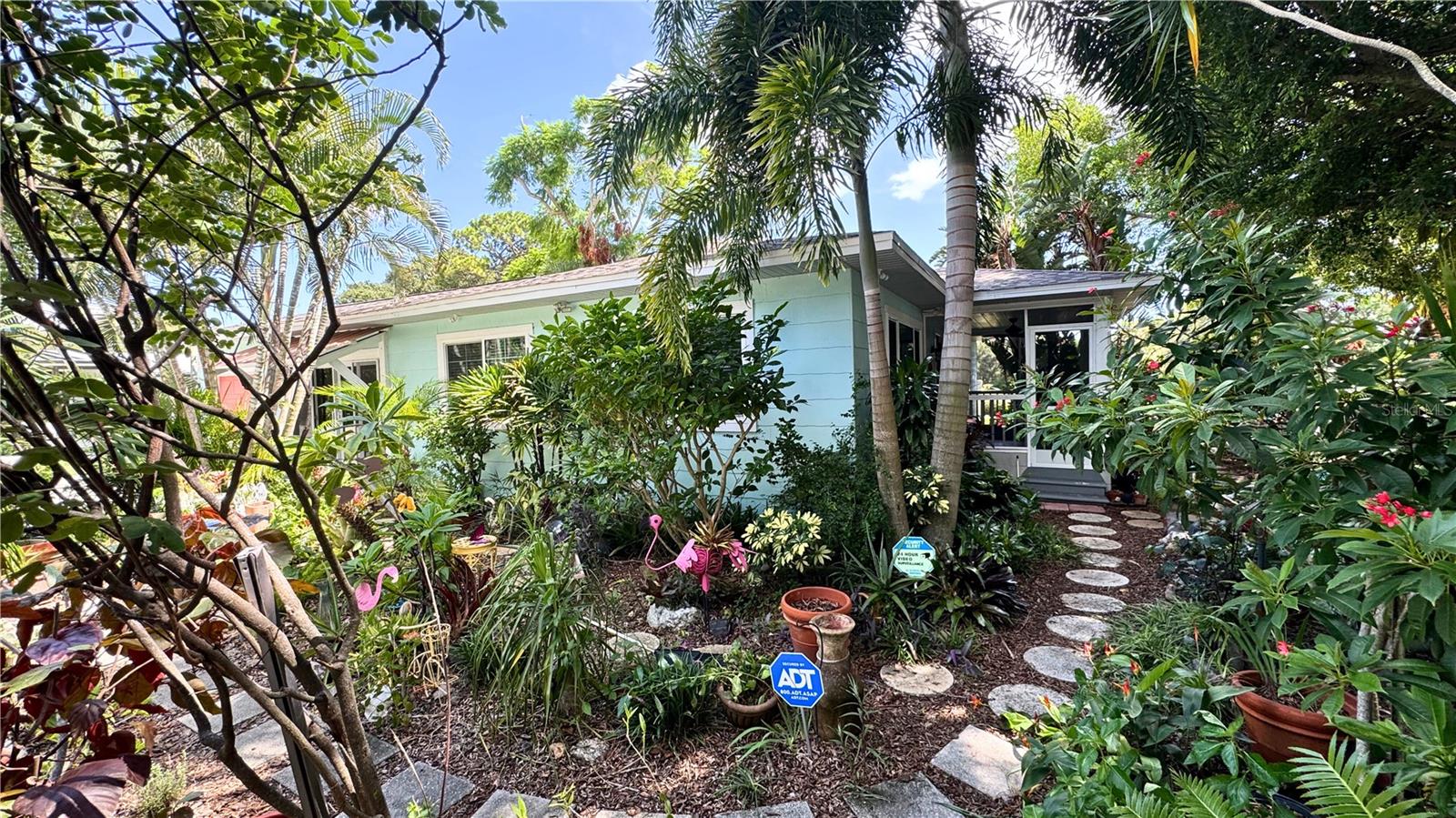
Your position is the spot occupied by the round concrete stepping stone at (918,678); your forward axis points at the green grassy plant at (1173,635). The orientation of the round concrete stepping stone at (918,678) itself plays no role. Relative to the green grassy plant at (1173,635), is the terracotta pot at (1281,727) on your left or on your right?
right

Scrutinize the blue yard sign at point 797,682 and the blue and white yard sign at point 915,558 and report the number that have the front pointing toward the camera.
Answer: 2

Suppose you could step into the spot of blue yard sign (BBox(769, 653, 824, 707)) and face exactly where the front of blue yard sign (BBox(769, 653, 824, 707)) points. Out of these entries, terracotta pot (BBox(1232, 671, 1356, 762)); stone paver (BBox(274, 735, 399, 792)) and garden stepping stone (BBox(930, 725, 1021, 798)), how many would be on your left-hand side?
2

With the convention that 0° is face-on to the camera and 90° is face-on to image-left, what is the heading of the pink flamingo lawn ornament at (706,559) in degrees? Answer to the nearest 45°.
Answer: approximately 90°

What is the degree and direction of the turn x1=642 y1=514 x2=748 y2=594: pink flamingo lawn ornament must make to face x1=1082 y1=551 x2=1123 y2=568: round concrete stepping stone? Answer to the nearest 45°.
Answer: approximately 180°

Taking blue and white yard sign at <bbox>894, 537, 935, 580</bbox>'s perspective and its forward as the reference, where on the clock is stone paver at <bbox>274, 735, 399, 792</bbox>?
The stone paver is roughly at 2 o'clock from the blue and white yard sign.

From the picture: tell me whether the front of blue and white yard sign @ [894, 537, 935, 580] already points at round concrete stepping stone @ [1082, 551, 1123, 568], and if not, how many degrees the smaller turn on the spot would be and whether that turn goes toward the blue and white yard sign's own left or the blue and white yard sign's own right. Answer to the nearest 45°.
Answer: approximately 135° to the blue and white yard sign's own left

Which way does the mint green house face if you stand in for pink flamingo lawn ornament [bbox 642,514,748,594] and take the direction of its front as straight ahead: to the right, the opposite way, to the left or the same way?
to the left

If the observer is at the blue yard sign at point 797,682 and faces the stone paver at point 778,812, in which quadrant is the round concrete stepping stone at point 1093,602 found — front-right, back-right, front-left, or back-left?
back-left

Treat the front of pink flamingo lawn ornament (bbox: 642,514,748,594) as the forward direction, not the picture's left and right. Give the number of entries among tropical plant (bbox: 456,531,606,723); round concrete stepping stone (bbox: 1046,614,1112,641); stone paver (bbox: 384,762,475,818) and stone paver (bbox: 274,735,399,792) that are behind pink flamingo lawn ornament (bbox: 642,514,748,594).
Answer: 1

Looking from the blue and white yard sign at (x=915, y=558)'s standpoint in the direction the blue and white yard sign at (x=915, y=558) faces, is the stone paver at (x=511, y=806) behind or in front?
in front

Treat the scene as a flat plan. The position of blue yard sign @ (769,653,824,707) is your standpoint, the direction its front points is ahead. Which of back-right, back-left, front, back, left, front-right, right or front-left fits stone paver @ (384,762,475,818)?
right

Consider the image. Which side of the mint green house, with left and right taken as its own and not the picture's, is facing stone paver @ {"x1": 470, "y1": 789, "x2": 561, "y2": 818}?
front

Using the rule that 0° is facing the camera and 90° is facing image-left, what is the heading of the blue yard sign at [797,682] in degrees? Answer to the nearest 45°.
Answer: approximately 0°
